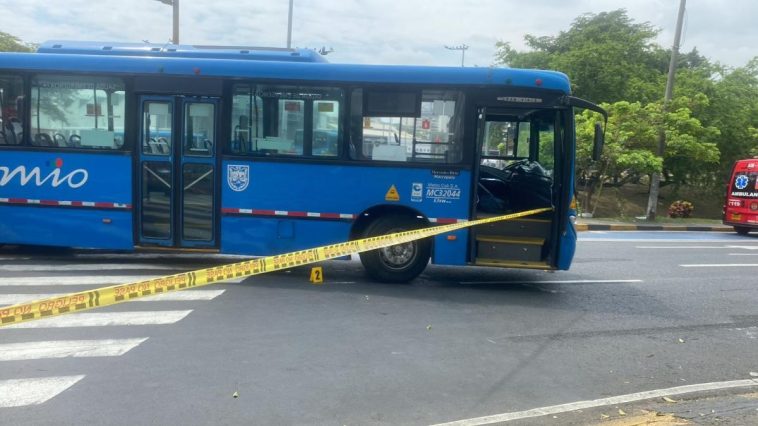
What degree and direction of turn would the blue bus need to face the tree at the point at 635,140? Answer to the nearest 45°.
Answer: approximately 45° to its left

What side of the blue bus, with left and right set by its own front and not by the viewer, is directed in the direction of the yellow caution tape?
right

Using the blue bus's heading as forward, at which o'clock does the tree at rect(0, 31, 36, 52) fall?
The tree is roughly at 8 o'clock from the blue bus.

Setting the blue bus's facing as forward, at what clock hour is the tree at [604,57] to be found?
The tree is roughly at 10 o'clock from the blue bus.

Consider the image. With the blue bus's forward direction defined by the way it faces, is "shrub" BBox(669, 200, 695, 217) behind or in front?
in front

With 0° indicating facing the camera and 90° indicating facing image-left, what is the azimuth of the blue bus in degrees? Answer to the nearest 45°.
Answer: approximately 270°
